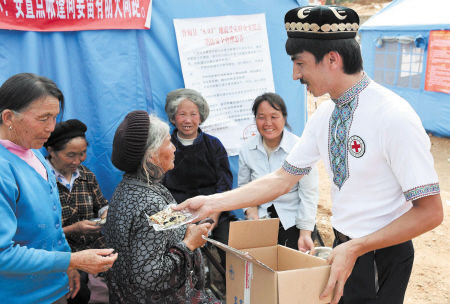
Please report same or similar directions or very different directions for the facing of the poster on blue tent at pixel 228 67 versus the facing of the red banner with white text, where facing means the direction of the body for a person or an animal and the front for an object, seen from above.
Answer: same or similar directions

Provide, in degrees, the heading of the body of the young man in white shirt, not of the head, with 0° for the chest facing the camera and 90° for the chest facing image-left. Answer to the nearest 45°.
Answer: approximately 45°

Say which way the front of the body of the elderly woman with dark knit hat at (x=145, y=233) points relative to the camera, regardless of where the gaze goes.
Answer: to the viewer's right

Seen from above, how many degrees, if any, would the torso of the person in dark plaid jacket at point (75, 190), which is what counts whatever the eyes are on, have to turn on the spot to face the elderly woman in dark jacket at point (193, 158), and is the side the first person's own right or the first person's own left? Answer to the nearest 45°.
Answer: approximately 45° to the first person's own left

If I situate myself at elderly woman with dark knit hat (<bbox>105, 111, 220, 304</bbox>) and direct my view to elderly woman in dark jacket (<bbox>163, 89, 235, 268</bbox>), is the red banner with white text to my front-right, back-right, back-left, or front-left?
front-left

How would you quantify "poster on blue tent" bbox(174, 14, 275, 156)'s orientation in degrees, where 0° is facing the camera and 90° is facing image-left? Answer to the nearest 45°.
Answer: approximately 0°

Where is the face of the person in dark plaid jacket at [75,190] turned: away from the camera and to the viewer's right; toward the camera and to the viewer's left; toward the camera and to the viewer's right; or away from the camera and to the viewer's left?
toward the camera and to the viewer's right

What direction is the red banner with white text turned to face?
toward the camera

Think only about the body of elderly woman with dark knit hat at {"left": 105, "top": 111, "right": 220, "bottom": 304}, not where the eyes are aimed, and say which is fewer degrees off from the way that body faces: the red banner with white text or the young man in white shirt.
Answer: the young man in white shirt

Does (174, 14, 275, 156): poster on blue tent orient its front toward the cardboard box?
yes

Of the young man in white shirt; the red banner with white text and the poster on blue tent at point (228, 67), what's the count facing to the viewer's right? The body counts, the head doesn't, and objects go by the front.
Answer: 0

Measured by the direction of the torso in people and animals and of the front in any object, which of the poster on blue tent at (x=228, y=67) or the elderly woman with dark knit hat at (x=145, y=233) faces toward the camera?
the poster on blue tent

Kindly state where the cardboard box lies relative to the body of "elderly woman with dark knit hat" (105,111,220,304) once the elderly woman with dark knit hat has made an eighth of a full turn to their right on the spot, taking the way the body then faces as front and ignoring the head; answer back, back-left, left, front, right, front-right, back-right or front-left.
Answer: front

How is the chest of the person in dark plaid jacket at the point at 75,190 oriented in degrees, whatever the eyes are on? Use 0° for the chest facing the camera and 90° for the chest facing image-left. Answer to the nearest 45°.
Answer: approximately 315°

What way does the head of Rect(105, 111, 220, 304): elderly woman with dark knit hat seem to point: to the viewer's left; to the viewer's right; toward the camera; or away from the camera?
to the viewer's right

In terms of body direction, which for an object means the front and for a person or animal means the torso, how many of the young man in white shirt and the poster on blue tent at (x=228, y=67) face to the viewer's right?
0

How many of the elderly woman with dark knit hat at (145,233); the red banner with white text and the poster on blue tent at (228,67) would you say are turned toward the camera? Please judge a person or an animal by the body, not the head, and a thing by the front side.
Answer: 2

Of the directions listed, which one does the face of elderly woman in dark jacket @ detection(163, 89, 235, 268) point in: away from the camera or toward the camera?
toward the camera

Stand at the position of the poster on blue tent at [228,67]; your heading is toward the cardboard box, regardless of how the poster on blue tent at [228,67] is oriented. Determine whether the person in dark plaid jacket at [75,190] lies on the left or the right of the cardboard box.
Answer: right
